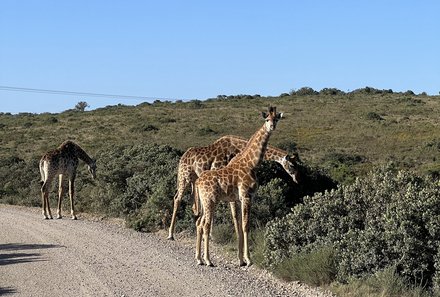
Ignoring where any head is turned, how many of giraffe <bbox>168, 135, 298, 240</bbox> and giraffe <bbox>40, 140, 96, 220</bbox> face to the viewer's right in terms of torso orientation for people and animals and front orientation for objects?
2

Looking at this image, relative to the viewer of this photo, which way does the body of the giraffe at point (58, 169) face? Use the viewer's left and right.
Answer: facing to the right of the viewer

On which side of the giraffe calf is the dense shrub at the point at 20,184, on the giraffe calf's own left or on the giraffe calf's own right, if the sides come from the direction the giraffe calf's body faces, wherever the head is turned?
on the giraffe calf's own left

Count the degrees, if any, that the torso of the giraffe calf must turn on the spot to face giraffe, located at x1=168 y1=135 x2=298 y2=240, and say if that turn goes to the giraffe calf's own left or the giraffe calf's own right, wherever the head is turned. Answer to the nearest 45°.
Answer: approximately 90° to the giraffe calf's own left

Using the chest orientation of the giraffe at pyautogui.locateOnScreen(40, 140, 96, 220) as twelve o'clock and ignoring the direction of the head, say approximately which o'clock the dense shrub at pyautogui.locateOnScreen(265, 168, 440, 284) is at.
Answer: The dense shrub is roughly at 2 o'clock from the giraffe.

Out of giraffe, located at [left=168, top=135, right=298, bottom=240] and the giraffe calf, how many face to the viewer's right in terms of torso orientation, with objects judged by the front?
2

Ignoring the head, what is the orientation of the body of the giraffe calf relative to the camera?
to the viewer's right

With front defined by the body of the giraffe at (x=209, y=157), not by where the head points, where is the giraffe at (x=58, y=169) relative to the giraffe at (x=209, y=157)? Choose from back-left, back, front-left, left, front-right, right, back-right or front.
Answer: back-left

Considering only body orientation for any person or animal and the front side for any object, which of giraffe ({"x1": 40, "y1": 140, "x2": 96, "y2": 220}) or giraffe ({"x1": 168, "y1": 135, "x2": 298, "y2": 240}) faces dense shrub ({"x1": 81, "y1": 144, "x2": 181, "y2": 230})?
giraffe ({"x1": 40, "y1": 140, "x2": 96, "y2": 220})

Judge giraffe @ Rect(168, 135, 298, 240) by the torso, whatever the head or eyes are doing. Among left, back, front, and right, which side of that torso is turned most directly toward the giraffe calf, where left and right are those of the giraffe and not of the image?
right

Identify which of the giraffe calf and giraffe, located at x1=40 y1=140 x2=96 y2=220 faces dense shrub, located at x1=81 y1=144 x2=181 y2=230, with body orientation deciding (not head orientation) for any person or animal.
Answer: the giraffe

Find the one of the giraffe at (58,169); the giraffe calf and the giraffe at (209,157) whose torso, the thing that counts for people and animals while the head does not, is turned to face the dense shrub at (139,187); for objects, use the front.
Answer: the giraffe at (58,169)

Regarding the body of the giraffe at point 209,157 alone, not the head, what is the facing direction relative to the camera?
to the viewer's right
